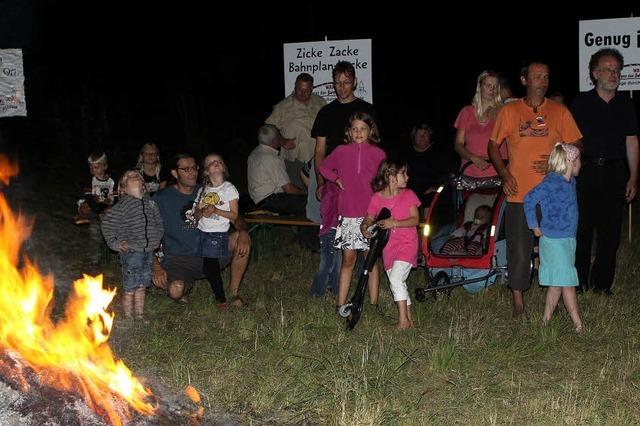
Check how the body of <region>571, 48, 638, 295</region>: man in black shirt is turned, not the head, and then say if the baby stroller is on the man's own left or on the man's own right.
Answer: on the man's own right

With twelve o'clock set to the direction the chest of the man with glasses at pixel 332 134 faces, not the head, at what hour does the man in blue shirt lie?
The man in blue shirt is roughly at 3 o'clock from the man with glasses.

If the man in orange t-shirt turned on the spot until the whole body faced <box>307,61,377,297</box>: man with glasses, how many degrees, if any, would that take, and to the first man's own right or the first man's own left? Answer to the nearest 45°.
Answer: approximately 90° to the first man's own right

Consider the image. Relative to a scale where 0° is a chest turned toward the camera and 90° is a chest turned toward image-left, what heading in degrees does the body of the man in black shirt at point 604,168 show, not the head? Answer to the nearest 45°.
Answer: approximately 0°

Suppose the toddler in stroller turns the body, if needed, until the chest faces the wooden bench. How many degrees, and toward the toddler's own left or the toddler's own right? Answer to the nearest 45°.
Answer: approximately 90° to the toddler's own right

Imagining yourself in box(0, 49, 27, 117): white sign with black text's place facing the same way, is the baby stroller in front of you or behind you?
in front

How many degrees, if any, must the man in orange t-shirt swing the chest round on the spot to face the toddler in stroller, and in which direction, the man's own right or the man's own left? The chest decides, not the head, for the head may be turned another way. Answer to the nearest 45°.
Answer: approximately 135° to the man's own right

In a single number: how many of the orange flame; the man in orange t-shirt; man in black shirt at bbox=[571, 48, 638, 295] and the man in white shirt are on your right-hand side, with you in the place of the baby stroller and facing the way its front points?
2

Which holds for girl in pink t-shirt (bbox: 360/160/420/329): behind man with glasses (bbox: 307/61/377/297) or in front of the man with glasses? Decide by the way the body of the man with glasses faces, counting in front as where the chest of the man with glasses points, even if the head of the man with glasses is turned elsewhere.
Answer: in front

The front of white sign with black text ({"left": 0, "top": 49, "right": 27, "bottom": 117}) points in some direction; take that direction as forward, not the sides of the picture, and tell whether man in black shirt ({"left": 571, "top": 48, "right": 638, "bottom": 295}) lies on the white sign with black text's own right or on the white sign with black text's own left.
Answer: on the white sign with black text's own left
